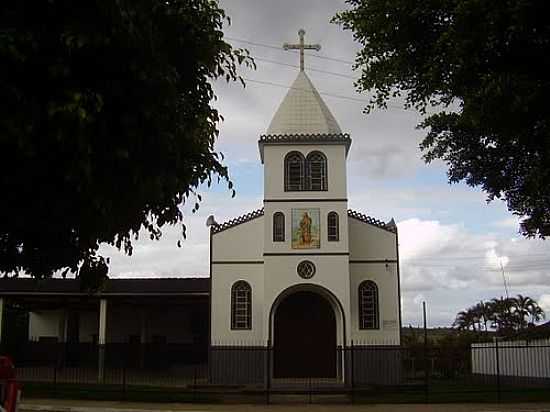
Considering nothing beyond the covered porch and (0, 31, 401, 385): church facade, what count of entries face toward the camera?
2

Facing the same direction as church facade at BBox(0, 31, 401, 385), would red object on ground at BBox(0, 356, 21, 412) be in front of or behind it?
in front

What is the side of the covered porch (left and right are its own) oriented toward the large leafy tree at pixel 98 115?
front

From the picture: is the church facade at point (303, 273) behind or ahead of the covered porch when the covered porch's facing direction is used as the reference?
ahead

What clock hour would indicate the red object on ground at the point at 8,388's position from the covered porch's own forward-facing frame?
The red object on ground is roughly at 12 o'clock from the covered porch.

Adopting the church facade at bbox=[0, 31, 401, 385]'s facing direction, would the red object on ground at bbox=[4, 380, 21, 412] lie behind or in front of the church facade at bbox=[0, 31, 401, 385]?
in front

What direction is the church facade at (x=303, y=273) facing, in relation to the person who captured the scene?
facing the viewer

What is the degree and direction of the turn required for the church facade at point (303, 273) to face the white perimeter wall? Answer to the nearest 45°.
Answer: approximately 90° to its left

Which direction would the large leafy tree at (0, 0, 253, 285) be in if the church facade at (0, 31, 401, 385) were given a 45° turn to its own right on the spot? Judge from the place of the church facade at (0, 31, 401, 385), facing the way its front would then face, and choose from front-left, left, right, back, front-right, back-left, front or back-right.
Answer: front-left

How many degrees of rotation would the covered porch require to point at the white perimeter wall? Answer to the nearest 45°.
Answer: approximately 45° to its left

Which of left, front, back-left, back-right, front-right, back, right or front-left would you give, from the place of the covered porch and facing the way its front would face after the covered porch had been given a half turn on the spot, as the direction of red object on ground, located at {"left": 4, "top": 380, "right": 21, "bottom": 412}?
back

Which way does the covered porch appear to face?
toward the camera

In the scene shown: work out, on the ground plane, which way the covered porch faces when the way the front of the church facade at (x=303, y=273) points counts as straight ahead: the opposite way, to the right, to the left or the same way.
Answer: the same way
